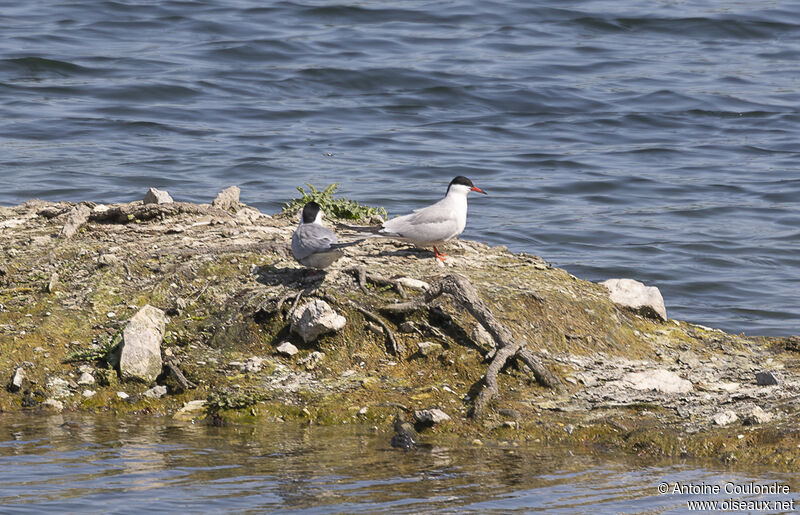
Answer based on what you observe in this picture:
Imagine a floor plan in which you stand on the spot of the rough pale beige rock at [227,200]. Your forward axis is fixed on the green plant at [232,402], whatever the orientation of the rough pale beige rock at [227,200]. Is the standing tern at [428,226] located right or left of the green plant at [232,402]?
left

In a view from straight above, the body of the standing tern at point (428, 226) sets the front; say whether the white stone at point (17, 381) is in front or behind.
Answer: behind

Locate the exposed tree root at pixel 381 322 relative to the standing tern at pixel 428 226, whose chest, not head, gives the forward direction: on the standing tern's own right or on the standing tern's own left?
on the standing tern's own right

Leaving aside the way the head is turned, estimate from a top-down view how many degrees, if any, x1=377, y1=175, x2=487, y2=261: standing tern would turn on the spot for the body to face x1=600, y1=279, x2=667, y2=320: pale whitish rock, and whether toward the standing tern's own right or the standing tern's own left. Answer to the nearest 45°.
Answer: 0° — it already faces it

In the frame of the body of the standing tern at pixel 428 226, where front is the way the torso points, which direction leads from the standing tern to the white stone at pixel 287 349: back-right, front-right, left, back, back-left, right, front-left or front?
back-right

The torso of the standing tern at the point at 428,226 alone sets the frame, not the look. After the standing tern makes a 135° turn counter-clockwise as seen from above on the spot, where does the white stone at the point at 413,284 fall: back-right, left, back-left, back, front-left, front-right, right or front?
back-left

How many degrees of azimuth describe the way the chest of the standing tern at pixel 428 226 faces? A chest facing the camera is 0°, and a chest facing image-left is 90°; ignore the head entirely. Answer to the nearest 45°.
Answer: approximately 270°

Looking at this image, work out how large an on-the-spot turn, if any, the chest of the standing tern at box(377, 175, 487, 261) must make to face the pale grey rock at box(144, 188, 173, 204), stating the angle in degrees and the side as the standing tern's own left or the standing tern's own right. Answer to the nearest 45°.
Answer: approximately 135° to the standing tern's own left

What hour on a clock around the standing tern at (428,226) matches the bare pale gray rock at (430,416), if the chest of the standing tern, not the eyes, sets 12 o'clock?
The bare pale gray rock is roughly at 3 o'clock from the standing tern.

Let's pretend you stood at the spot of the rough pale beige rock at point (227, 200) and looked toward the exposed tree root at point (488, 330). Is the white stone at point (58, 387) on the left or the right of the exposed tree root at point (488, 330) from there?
right

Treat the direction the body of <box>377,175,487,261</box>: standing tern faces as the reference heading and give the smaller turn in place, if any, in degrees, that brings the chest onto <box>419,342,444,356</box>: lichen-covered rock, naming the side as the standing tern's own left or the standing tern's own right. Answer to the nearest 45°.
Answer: approximately 90° to the standing tern's own right

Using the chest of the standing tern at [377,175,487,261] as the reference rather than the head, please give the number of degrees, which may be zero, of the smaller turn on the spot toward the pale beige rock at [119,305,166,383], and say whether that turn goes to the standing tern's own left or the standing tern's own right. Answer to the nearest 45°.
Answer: approximately 135° to the standing tern's own right

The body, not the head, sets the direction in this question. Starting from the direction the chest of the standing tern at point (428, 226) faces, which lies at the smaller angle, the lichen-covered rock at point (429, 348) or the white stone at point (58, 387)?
the lichen-covered rock

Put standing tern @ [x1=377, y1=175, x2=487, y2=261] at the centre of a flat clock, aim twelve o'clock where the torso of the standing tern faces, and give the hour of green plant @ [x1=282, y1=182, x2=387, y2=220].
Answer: The green plant is roughly at 8 o'clock from the standing tern.

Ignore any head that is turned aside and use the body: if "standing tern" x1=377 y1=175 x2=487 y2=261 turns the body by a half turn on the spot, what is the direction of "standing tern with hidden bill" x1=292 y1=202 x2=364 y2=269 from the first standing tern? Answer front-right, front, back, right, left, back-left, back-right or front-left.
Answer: front-left

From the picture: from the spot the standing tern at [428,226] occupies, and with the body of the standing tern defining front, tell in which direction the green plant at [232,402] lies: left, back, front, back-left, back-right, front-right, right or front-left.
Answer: back-right

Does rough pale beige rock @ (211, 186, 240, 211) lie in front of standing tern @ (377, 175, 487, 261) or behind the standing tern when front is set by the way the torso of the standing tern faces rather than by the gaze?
behind
